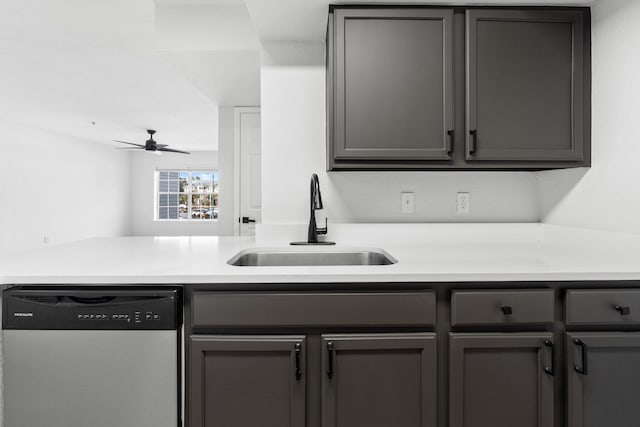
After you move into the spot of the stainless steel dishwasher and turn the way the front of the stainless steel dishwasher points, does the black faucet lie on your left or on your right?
on your left

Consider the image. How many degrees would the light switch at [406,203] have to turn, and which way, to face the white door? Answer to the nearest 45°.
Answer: approximately 135° to its right

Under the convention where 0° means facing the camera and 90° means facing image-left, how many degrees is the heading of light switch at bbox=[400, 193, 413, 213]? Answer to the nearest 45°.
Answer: approximately 0°

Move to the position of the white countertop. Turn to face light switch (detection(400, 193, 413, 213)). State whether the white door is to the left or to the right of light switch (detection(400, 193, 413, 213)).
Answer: left

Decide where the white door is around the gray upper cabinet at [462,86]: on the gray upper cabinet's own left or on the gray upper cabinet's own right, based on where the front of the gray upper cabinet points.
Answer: on the gray upper cabinet's own right

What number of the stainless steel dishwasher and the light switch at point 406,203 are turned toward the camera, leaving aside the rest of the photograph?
2

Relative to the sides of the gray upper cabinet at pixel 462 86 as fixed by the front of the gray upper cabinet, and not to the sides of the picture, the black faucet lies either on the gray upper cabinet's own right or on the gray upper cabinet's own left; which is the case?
on the gray upper cabinet's own right
